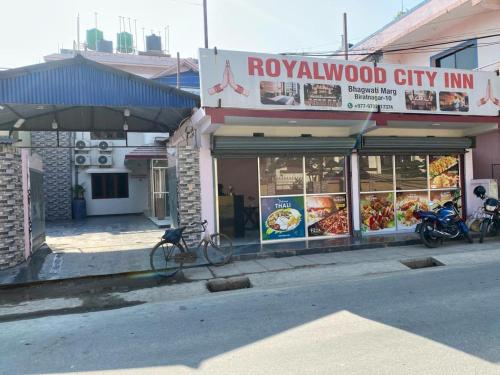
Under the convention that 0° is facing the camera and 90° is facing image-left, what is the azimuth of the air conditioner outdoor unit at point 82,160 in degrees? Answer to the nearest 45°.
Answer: approximately 0°

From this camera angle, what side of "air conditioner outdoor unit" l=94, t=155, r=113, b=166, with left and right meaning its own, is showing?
front

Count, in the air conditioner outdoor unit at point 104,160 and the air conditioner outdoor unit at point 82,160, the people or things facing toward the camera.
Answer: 2

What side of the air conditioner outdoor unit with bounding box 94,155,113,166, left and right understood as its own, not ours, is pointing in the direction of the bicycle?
front

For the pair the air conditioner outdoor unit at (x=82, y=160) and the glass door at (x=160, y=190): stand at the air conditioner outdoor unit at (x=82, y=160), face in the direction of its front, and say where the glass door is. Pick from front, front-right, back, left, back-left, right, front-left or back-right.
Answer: front-left

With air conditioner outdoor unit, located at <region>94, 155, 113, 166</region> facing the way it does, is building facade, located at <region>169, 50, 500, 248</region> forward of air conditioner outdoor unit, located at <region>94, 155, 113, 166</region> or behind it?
forward

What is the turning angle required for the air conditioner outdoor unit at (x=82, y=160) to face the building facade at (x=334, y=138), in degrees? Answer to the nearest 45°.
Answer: approximately 45° to its left

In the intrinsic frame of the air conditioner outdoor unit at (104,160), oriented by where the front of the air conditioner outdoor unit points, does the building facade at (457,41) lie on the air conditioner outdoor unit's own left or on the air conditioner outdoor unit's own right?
on the air conditioner outdoor unit's own left

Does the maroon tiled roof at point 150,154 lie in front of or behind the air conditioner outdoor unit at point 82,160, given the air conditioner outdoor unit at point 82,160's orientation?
in front

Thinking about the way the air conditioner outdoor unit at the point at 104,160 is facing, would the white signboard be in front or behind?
in front
